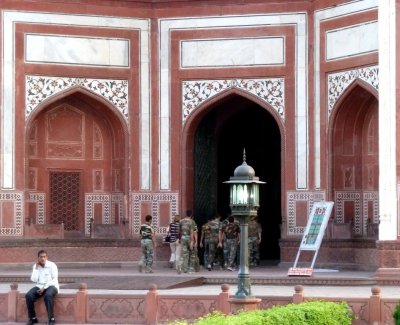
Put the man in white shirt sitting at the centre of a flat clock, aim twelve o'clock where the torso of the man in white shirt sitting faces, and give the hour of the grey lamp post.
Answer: The grey lamp post is roughly at 10 o'clock from the man in white shirt sitting.

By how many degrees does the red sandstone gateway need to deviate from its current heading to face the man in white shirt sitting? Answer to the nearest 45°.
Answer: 0° — it already faces them

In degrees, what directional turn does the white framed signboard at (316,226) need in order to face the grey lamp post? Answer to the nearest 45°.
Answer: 0° — it already faces it

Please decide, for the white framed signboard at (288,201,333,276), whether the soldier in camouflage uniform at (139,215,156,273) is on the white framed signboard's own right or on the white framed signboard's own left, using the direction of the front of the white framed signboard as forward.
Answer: on the white framed signboard's own right

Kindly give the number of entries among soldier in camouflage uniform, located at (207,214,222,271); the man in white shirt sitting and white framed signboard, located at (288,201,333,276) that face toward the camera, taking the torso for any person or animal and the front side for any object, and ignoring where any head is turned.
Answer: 2
